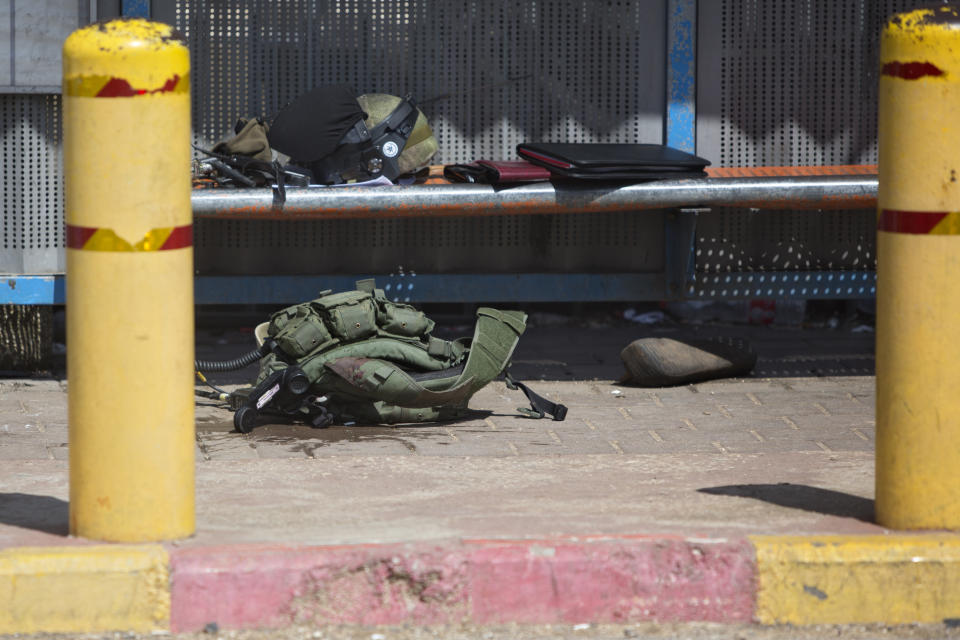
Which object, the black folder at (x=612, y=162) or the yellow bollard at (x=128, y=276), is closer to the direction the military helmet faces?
the yellow bollard

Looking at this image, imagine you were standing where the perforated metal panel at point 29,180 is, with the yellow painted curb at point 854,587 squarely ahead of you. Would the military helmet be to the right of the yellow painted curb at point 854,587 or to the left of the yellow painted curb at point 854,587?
left

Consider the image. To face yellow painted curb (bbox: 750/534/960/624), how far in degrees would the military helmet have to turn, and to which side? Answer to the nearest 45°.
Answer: approximately 90° to its left

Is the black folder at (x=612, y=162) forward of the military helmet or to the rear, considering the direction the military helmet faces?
to the rear

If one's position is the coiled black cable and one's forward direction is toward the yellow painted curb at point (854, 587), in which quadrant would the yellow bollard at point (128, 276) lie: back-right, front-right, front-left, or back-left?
front-right

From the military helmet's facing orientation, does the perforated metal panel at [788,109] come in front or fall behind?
behind
